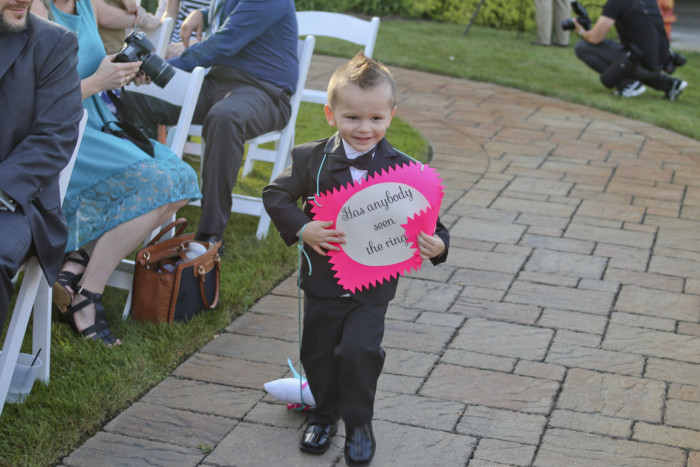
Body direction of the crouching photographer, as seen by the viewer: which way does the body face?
to the viewer's left

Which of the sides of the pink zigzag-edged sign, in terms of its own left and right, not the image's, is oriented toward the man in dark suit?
right

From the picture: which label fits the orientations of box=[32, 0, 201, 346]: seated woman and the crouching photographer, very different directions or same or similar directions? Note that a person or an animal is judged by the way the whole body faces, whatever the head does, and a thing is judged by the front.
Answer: very different directions

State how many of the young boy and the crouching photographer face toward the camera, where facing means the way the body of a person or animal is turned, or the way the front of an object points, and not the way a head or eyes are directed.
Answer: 1

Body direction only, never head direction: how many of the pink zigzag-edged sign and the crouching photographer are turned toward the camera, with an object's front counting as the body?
1

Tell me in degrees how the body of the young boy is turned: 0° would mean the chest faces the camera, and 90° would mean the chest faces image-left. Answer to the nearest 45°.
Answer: approximately 0°
